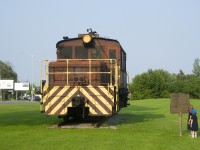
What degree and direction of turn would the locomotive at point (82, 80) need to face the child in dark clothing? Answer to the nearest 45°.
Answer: approximately 45° to its left

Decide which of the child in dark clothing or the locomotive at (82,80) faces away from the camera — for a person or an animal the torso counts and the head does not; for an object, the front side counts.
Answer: the child in dark clothing

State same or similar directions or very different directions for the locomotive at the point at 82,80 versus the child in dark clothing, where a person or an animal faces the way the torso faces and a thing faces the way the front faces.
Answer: very different directions

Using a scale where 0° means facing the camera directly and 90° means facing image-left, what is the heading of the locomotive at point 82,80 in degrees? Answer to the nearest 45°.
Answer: approximately 0°

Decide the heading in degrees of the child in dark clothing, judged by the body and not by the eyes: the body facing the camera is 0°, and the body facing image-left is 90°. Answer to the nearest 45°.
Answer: approximately 180°

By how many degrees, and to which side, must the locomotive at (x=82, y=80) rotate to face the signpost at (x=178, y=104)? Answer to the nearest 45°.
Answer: approximately 90° to its left

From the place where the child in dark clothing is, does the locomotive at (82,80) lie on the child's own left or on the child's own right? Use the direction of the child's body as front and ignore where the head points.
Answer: on the child's own left

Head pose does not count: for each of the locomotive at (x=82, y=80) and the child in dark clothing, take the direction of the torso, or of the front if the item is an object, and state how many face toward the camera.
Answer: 1
